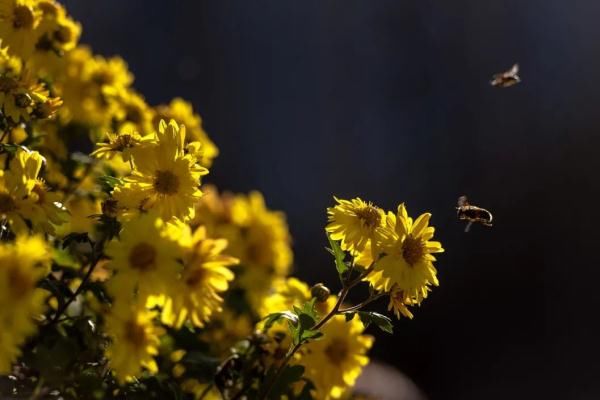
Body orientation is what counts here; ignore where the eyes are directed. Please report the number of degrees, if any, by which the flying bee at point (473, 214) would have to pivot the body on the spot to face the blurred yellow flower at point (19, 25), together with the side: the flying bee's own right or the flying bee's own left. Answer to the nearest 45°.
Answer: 0° — it already faces it

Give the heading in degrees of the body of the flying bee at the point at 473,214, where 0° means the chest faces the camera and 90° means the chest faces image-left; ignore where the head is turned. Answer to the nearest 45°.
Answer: approximately 90°
